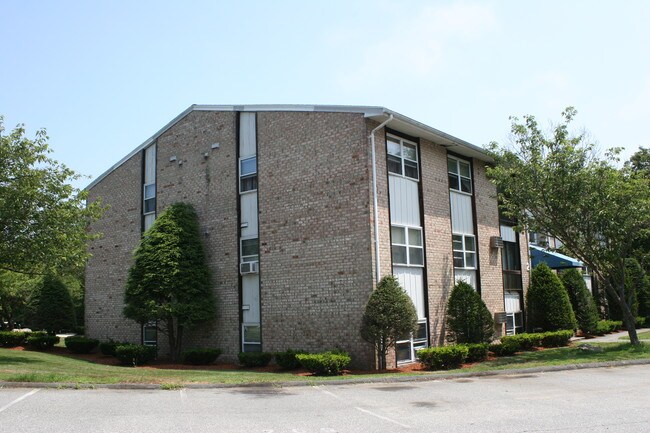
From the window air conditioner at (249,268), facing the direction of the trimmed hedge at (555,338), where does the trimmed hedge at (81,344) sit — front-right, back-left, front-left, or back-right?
back-left

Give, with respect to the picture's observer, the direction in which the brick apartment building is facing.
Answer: facing the viewer and to the right of the viewer

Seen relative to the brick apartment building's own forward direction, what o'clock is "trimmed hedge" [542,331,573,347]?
The trimmed hedge is roughly at 10 o'clock from the brick apartment building.

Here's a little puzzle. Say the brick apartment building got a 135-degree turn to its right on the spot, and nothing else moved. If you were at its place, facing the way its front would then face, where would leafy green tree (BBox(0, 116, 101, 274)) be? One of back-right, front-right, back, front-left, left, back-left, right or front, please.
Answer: front

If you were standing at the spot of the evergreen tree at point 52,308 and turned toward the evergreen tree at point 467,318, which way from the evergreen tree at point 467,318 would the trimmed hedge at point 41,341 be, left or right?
right
